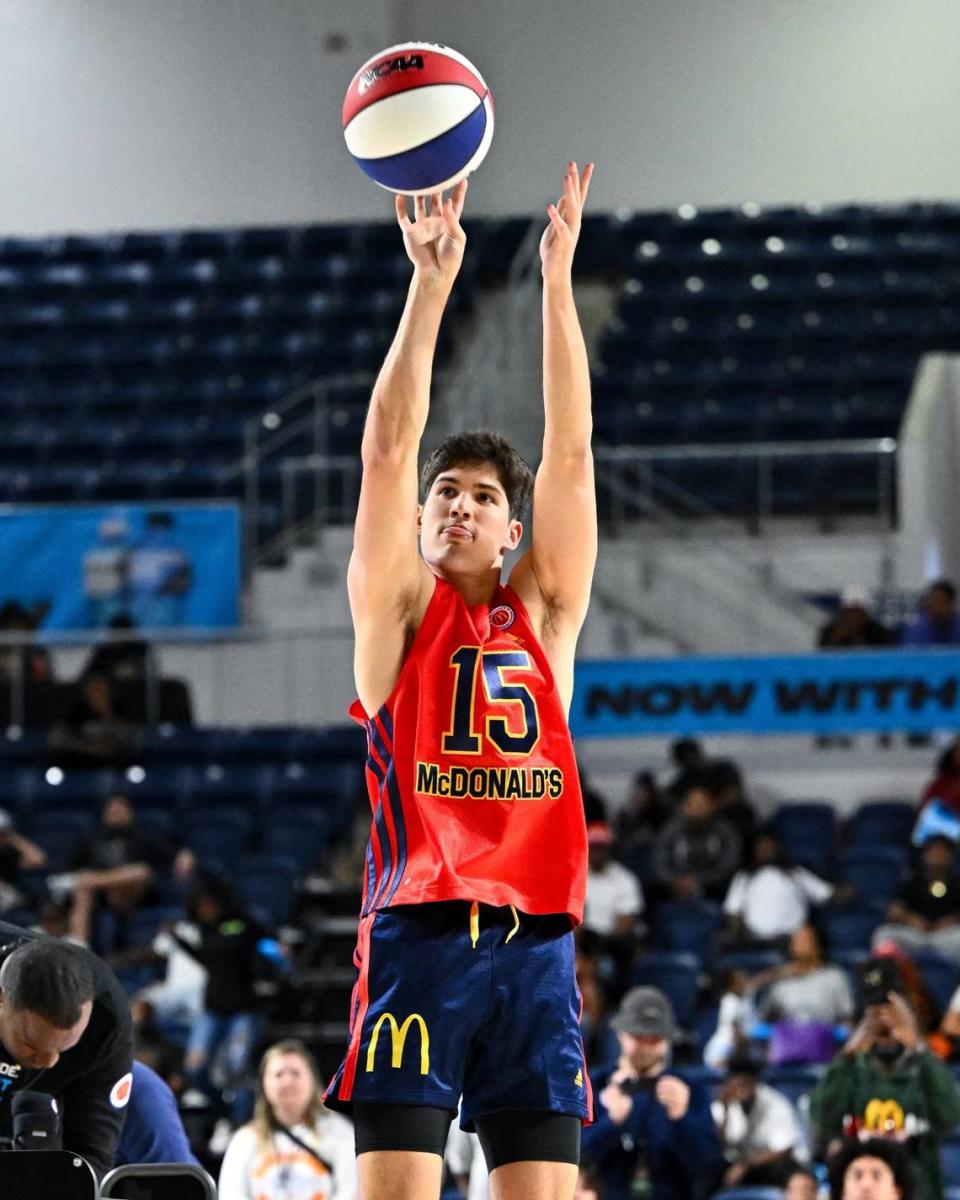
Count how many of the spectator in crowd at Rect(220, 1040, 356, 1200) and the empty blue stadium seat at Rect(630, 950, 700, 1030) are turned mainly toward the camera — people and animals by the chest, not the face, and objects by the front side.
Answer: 2

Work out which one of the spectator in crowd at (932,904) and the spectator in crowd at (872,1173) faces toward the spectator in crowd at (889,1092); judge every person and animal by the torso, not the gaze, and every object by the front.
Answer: the spectator in crowd at (932,904)

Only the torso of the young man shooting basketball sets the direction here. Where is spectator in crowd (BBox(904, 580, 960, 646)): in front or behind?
behind

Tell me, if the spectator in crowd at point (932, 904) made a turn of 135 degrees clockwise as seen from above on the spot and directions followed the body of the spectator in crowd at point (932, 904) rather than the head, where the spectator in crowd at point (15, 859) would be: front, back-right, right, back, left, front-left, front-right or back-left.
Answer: front-left

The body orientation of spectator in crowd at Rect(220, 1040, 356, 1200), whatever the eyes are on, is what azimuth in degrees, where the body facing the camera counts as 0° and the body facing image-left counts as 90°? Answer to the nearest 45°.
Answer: approximately 0°

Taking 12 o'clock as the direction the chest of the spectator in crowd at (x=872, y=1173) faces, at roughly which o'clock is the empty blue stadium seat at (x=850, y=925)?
The empty blue stadium seat is roughly at 6 o'clock from the spectator in crowd.

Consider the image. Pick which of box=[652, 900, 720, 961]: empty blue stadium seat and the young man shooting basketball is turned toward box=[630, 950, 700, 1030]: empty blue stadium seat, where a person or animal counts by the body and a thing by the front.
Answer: box=[652, 900, 720, 961]: empty blue stadium seat

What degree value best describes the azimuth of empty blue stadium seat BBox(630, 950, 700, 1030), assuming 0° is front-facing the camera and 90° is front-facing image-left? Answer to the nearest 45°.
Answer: approximately 0°
